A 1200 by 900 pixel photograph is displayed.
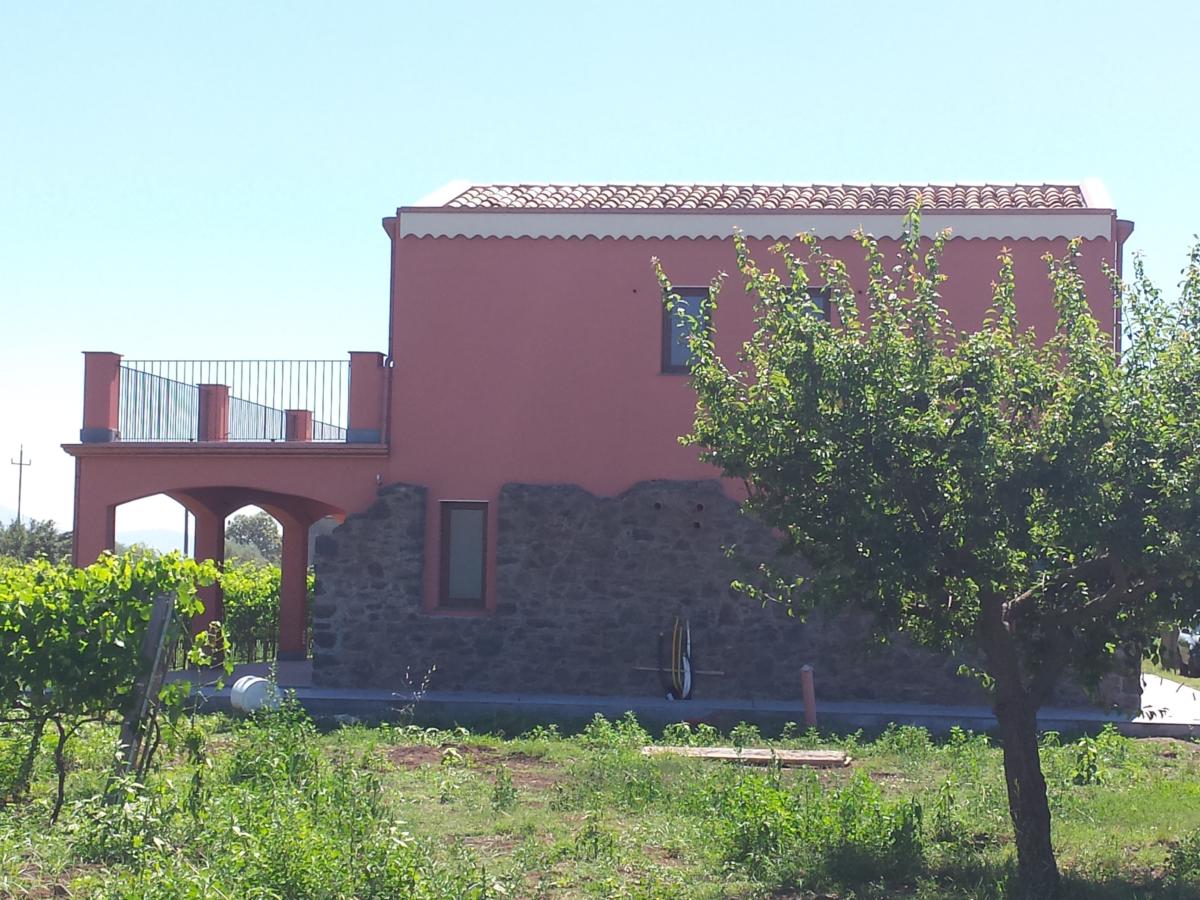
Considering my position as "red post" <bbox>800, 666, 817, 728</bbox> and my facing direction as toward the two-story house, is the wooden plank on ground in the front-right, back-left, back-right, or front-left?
back-left

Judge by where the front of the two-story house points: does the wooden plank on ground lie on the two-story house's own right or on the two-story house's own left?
on the two-story house's own left

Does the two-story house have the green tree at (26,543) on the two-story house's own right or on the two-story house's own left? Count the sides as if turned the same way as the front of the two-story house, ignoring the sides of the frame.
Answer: on the two-story house's own right

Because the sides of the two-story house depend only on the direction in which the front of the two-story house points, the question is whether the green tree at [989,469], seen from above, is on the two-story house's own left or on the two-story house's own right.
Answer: on the two-story house's own left
